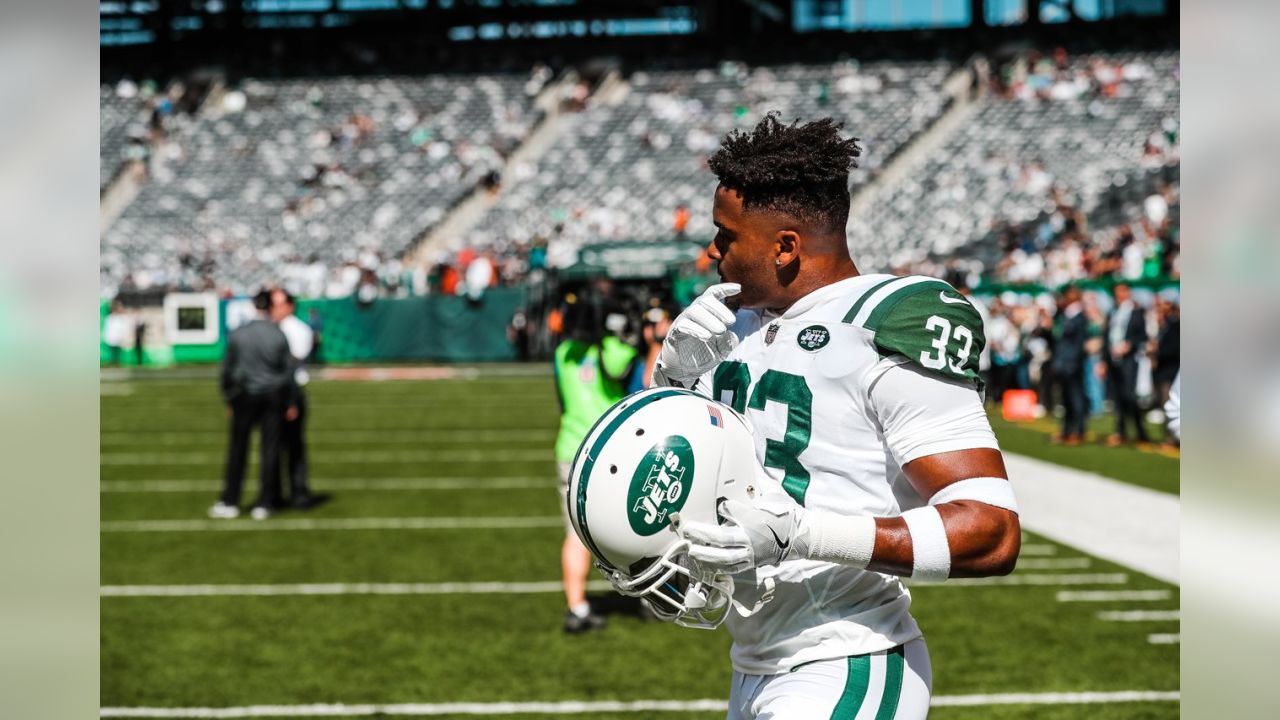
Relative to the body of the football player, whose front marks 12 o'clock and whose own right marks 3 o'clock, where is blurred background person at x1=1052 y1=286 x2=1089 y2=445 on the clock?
The blurred background person is roughly at 5 o'clock from the football player.

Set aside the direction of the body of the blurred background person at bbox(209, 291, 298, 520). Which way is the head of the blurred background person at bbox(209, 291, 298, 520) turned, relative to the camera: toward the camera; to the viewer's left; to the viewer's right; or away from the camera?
away from the camera

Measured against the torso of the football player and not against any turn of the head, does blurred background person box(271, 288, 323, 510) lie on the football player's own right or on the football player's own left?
on the football player's own right

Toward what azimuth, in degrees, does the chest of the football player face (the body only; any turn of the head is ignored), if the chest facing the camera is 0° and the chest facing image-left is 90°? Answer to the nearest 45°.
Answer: approximately 45°

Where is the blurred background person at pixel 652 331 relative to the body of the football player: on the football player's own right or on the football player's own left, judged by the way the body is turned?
on the football player's own right

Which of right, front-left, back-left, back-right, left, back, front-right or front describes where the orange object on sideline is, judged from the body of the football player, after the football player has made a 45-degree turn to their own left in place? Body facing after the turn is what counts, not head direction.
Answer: back

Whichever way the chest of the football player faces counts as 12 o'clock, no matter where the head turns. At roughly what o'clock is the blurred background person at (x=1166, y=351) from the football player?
The blurred background person is roughly at 5 o'clock from the football player.

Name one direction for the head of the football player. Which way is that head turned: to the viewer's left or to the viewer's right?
to the viewer's left

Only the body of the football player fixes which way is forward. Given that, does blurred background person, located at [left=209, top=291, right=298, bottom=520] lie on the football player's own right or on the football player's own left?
on the football player's own right

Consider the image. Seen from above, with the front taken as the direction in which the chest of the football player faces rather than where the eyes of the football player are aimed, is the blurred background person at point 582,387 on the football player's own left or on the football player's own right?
on the football player's own right

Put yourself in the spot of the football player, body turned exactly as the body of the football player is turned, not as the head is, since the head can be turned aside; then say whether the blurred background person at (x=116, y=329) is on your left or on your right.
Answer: on your right
